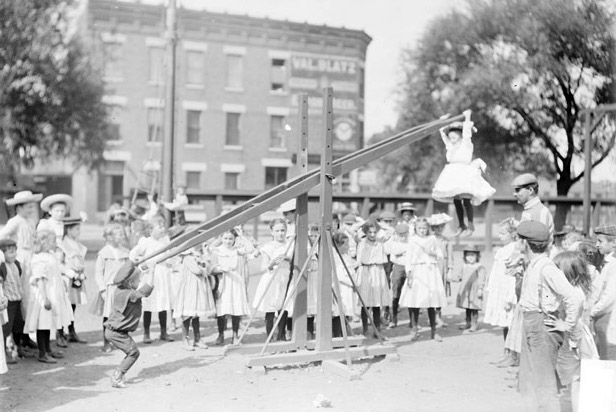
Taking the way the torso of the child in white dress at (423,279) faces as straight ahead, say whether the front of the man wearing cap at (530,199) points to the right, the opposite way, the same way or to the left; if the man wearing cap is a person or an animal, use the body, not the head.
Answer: to the right

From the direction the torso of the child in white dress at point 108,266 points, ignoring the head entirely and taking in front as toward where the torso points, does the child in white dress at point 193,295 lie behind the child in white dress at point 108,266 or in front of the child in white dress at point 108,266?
in front

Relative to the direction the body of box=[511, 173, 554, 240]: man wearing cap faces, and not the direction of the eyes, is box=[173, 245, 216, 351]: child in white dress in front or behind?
in front

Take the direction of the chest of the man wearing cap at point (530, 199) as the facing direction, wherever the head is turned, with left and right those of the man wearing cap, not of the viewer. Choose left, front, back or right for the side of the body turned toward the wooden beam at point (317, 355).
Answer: front

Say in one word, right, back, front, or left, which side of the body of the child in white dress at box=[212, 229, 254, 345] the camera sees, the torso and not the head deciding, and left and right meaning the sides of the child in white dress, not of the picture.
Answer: front

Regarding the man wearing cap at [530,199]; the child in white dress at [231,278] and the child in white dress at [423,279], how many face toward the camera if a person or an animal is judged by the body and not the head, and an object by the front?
2

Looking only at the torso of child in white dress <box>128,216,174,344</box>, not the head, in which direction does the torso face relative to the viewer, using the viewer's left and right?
facing the viewer and to the right of the viewer

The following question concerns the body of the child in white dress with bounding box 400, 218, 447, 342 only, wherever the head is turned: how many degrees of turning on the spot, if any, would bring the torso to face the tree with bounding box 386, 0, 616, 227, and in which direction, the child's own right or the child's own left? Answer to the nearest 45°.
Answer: approximately 180°

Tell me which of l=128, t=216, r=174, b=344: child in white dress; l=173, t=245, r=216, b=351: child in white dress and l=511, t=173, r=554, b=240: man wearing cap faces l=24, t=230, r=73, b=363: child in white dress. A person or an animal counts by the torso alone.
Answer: the man wearing cap

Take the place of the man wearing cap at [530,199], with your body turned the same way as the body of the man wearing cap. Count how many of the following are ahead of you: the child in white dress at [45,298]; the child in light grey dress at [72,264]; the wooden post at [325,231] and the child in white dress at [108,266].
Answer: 4

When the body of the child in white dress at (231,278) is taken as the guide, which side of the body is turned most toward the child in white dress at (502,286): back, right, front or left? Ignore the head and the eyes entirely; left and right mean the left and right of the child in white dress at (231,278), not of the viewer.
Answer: left

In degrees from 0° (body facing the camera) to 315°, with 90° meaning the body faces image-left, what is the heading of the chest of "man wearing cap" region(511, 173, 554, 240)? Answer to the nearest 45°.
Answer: approximately 90°

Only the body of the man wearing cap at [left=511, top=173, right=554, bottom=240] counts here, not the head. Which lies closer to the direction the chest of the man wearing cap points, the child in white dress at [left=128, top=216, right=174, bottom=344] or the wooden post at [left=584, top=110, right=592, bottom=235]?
the child in white dress

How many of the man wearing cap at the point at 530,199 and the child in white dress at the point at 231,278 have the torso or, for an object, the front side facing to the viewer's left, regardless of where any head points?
1

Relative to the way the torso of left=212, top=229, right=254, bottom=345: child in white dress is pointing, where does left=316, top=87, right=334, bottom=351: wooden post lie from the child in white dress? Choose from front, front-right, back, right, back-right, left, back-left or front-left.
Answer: front-left
